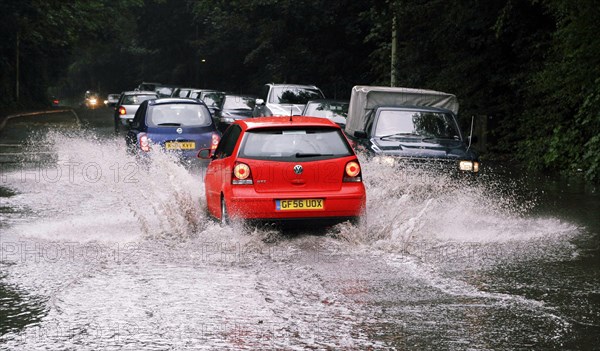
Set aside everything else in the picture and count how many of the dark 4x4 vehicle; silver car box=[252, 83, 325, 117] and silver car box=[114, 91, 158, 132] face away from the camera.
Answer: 1

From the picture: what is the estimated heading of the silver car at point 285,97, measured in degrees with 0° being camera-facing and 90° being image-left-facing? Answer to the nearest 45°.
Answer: approximately 315°

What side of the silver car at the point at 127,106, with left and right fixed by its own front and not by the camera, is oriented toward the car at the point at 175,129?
back

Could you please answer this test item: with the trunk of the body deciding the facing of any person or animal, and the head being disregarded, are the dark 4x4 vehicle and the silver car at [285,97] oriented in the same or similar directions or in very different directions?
same or similar directions

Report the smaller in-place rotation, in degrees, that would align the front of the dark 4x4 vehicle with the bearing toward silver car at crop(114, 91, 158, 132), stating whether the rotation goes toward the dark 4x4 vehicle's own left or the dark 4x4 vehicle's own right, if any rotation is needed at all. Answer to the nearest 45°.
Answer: approximately 180°

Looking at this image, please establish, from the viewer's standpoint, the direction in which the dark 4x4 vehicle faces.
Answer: facing the viewer and to the right of the viewer

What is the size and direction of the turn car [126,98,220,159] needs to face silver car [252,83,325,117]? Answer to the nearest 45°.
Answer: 0° — it already faces it

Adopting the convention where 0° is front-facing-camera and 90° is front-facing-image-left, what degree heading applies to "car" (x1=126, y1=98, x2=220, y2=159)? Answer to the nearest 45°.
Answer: approximately 180°

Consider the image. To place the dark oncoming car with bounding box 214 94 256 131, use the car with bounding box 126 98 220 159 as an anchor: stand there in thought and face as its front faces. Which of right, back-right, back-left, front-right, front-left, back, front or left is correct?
front

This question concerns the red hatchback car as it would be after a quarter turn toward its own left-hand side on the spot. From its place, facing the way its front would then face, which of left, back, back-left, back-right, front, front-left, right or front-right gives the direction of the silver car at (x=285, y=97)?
right

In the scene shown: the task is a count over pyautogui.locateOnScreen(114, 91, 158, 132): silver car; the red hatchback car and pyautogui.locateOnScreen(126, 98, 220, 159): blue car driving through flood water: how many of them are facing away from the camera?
3

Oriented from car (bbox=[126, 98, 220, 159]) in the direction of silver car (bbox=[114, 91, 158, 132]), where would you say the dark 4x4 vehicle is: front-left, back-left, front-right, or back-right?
back-right

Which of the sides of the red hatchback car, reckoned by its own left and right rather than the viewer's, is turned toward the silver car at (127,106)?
front

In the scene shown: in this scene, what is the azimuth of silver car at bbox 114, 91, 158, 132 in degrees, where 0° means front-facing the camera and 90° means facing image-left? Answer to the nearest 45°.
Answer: approximately 180°

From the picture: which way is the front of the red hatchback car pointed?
away from the camera

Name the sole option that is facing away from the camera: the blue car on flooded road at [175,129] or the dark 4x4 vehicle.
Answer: the blue car on flooded road
